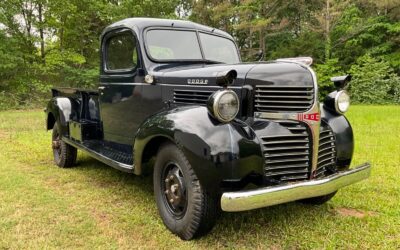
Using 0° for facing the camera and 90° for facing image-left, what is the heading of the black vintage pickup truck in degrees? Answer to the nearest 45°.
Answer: approximately 315°

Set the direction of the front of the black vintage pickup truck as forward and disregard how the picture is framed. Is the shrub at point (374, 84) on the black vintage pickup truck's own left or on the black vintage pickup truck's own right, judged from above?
on the black vintage pickup truck's own left
